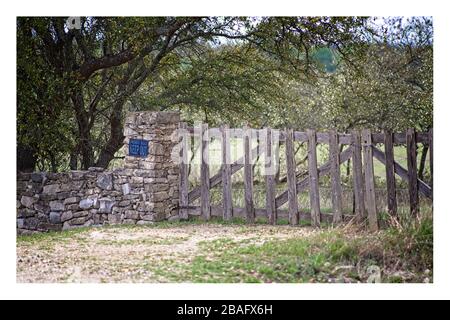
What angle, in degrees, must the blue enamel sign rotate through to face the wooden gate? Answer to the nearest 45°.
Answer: approximately 90° to its left

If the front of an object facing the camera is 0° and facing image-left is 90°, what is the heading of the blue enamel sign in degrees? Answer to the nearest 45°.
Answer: approximately 0°
